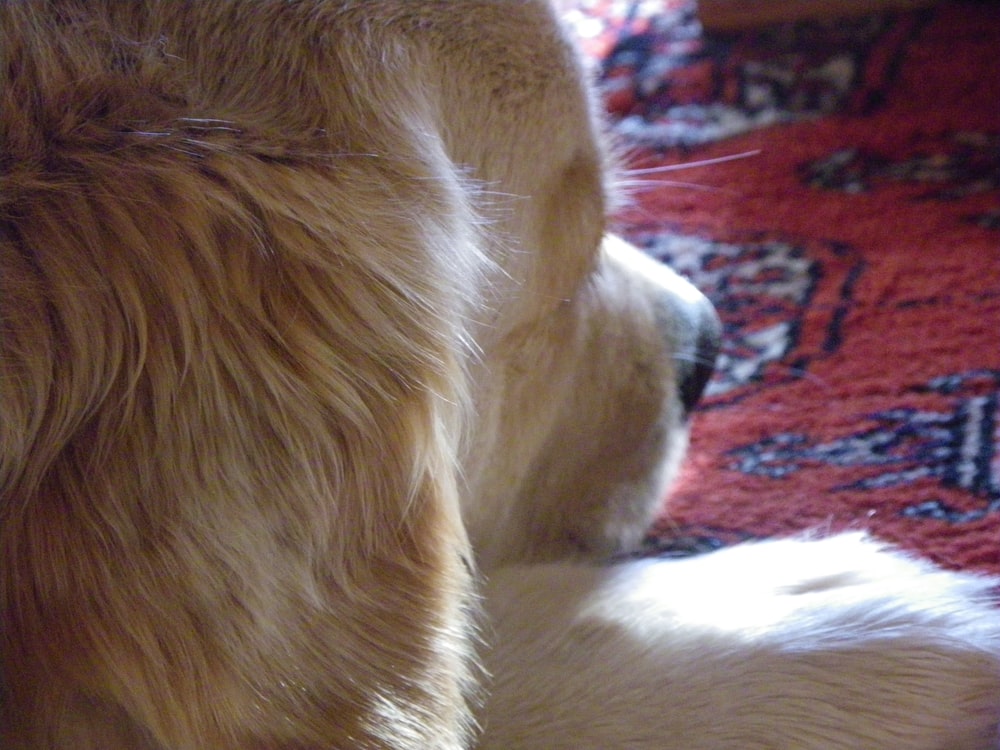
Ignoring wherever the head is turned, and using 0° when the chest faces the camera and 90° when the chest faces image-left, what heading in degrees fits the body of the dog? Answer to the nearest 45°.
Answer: approximately 225°
